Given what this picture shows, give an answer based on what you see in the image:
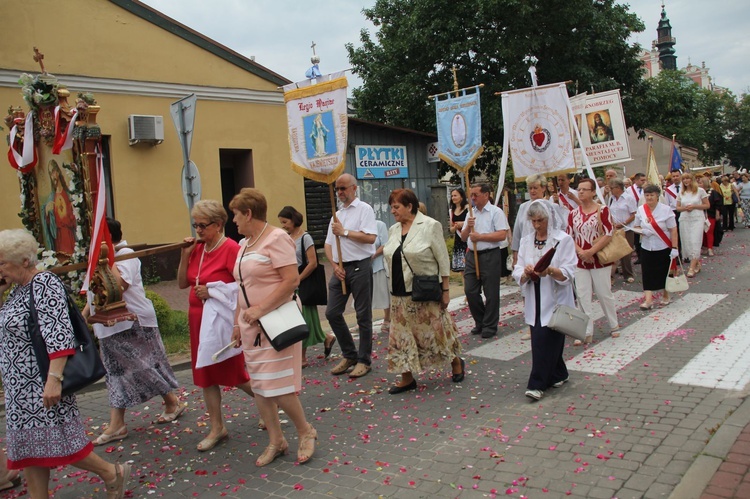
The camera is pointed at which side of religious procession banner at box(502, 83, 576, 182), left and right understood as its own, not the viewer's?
front

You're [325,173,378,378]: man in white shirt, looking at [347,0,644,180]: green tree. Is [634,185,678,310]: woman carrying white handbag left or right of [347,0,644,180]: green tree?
right

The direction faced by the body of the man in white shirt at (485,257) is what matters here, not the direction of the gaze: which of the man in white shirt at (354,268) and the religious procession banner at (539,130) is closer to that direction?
the man in white shirt

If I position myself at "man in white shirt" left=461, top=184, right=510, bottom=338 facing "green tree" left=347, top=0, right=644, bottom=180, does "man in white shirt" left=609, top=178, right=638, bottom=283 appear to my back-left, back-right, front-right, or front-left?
front-right

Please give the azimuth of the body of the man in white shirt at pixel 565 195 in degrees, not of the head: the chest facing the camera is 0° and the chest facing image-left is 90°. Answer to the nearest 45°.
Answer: approximately 45°

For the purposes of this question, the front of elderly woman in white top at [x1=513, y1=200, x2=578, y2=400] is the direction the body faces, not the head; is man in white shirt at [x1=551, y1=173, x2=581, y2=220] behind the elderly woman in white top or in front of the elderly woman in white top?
behind

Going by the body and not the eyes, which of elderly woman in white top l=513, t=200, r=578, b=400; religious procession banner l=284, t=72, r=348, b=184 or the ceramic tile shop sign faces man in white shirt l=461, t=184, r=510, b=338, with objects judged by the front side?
the ceramic tile shop sign

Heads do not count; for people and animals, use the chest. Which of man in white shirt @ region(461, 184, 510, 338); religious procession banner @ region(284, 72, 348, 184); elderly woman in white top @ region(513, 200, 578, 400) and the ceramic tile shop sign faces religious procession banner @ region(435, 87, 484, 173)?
the ceramic tile shop sign

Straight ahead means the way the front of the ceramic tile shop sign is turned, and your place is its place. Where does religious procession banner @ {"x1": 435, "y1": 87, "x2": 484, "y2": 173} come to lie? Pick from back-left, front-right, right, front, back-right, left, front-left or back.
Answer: front

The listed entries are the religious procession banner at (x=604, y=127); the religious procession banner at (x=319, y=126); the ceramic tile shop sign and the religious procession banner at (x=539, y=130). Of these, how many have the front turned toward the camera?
4

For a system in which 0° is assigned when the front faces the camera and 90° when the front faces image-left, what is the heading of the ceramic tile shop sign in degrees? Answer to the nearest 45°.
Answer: approximately 0°

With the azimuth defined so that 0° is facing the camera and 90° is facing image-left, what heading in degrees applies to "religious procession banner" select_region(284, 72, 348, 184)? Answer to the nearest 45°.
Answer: approximately 0°

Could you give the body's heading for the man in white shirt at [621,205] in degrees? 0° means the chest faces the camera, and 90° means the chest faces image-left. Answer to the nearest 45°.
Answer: approximately 45°

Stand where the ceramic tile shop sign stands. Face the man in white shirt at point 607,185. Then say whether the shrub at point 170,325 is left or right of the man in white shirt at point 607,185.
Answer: right

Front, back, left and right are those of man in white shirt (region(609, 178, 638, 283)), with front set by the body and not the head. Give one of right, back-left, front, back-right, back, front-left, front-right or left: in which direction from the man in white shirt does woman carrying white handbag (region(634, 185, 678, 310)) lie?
front-left

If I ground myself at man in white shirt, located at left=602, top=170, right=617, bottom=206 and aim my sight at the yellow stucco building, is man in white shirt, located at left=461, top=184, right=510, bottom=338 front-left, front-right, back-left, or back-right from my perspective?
front-left

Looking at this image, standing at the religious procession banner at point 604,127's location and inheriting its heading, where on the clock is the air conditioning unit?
The air conditioning unit is roughly at 3 o'clock from the religious procession banner.

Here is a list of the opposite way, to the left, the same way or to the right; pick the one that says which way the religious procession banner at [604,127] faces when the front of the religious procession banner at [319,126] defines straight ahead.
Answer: the same way

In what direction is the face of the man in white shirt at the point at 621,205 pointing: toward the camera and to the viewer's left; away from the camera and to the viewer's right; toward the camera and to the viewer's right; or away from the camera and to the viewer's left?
toward the camera and to the viewer's left
